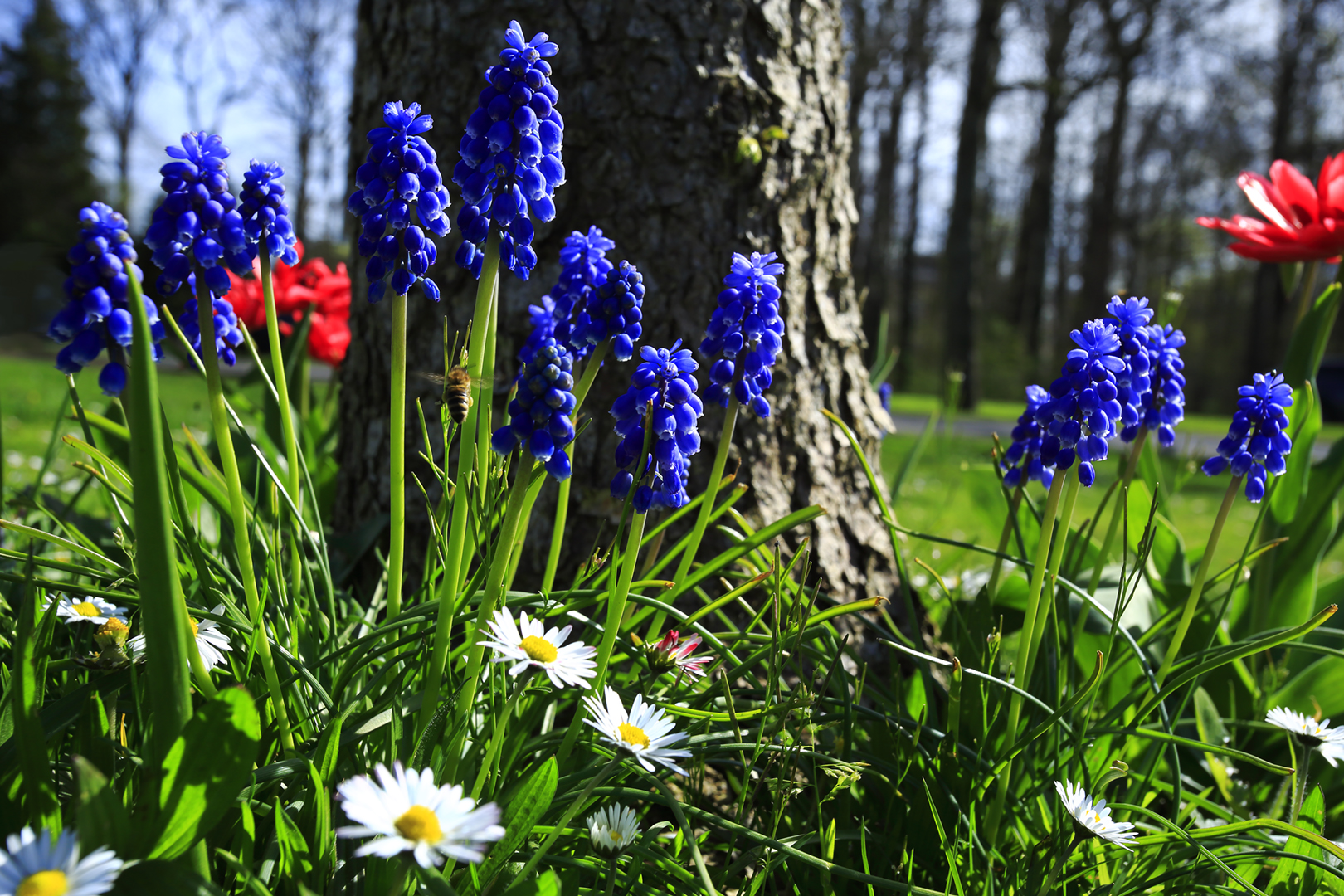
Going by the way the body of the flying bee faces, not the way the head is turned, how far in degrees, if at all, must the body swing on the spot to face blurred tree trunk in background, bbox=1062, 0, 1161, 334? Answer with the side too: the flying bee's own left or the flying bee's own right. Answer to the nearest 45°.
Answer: approximately 45° to the flying bee's own right

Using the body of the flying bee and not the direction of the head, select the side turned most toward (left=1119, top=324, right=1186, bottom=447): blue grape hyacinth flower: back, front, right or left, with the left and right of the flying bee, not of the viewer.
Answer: right

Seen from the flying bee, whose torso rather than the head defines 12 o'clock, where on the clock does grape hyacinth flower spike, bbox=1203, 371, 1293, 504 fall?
The grape hyacinth flower spike is roughly at 3 o'clock from the flying bee.

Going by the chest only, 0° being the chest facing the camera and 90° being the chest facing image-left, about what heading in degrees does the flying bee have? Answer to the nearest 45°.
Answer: approximately 180°

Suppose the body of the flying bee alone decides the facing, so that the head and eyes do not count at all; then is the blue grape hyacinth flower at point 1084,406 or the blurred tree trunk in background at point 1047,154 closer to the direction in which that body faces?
the blurred tree trunk in background

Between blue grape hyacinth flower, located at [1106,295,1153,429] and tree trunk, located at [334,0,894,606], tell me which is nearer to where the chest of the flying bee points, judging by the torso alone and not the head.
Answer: the tree trunk

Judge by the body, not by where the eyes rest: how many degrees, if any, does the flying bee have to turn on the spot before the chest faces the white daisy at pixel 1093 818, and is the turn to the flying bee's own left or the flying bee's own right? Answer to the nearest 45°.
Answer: approximately 90° to the flying bee's own right

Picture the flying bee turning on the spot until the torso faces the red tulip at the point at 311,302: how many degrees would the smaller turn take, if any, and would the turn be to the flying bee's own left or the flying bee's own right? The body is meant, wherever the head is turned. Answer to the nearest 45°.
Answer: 0° — it already faces it
